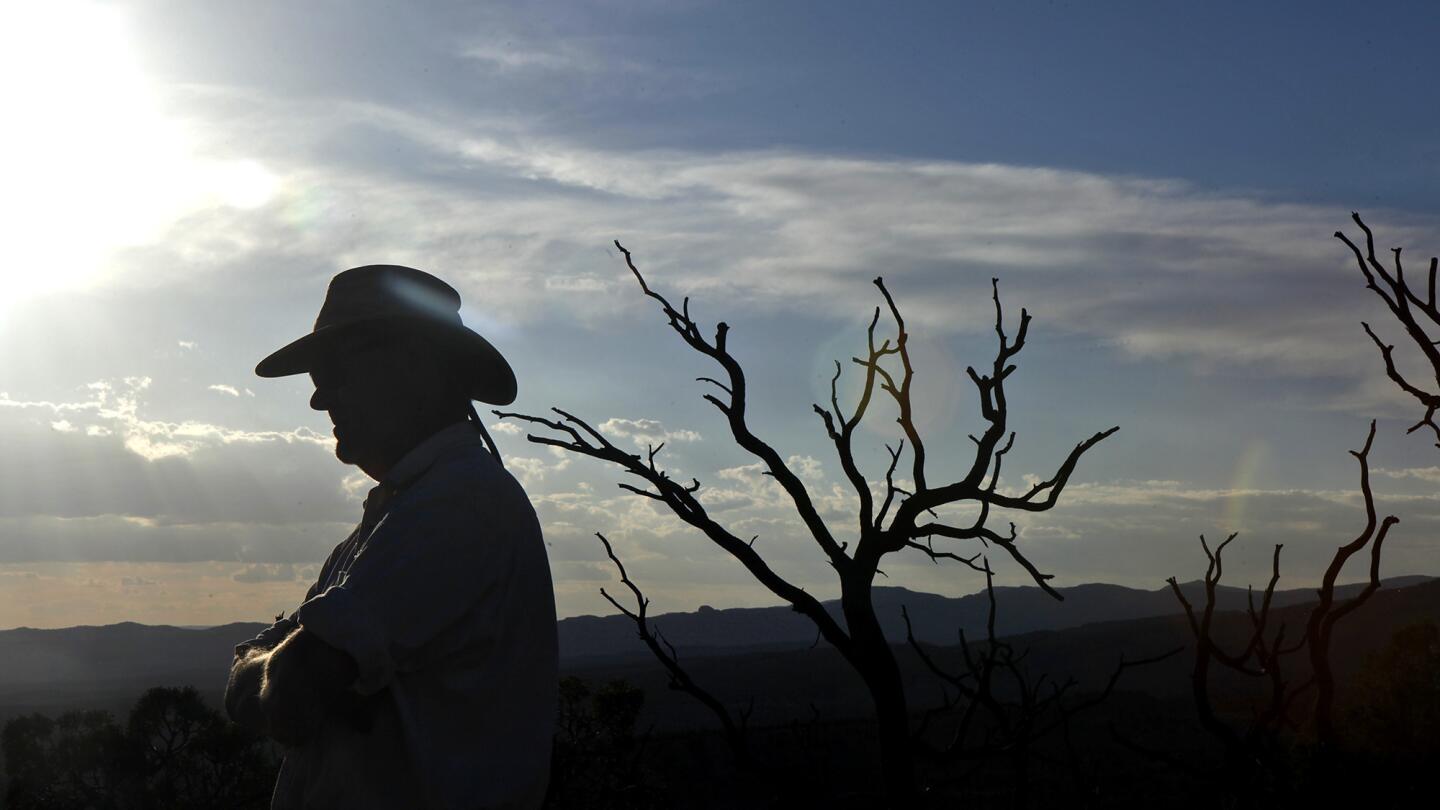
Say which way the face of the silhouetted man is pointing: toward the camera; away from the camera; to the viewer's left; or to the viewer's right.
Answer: to the viewer's left

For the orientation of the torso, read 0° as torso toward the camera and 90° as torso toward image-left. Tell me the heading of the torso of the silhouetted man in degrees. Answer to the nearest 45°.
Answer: approximately 90°

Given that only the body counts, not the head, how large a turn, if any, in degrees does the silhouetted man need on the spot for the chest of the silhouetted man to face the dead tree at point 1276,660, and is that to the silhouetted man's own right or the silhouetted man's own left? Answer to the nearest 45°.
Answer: approximately 180°

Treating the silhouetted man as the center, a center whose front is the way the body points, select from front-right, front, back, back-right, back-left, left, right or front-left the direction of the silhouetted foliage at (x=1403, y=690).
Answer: back-right

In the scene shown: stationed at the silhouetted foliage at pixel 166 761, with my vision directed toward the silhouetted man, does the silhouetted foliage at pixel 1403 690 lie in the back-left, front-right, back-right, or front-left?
front-left
